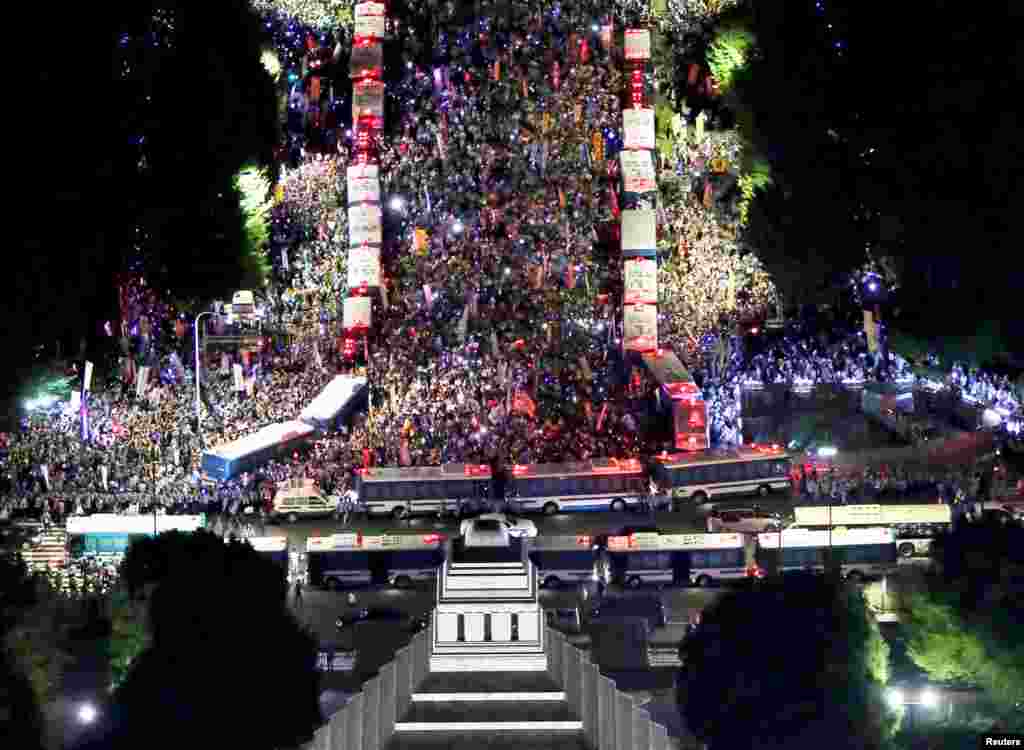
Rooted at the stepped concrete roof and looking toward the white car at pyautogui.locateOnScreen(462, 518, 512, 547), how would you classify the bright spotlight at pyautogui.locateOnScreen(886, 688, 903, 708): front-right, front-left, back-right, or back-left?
front-right

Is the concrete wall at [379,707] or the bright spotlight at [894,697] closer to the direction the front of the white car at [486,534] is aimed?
the bright spotlight

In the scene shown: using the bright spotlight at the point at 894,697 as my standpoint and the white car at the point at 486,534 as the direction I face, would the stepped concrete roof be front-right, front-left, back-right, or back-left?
front-left

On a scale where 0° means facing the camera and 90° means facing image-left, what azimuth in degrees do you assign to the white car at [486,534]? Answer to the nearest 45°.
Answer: approximately 270°

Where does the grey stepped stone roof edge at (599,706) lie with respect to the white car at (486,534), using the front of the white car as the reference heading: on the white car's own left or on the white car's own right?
on the white car's own right

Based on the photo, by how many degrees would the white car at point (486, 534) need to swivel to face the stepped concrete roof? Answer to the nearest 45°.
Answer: approximately 90° to its right

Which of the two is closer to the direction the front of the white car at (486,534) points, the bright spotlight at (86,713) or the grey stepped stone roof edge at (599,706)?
the grey stepped stone roof edge
